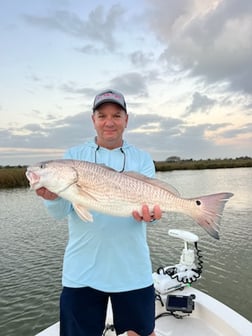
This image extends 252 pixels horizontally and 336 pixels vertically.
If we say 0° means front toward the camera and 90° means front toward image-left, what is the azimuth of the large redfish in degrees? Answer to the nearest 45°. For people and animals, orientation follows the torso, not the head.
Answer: approximately 90°

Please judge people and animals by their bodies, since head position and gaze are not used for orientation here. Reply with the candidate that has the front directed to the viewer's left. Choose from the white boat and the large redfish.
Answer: the large redfish
